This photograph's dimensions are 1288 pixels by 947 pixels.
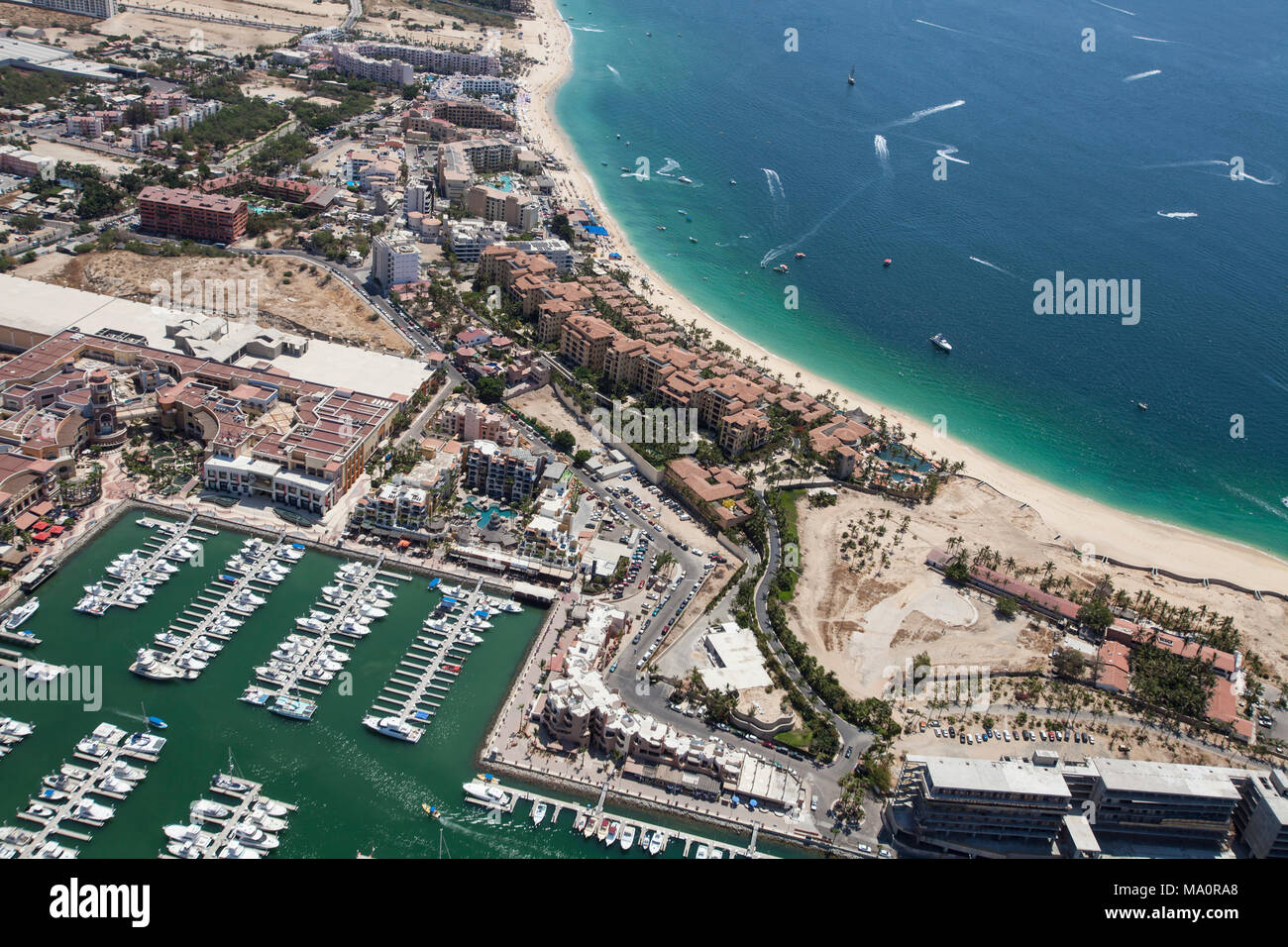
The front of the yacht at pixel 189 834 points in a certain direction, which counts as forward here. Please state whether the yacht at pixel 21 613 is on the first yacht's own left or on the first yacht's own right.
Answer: on the first yacht's own right

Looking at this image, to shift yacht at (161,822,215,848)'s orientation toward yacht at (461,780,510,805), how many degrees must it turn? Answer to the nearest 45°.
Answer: approximately 180°

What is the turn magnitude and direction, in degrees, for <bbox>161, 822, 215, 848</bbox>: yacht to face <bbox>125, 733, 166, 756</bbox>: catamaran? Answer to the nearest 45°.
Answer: approximately 90° to its right

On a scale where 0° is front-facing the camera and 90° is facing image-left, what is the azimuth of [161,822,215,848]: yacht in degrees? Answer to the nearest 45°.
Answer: approximately 90°

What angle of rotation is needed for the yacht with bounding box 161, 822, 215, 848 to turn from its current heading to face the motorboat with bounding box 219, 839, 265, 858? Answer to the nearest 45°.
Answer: approximately 135° to its left

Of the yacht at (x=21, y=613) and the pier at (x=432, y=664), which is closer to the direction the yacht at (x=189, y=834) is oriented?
the yacht

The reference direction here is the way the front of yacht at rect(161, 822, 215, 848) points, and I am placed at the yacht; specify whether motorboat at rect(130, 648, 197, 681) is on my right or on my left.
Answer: on my right

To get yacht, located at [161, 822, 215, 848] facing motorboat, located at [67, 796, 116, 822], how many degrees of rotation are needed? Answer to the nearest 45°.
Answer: approximately 45° to its right
